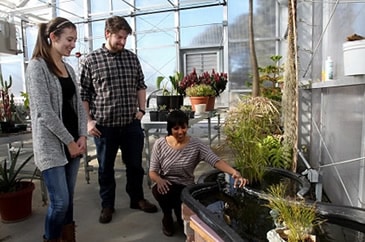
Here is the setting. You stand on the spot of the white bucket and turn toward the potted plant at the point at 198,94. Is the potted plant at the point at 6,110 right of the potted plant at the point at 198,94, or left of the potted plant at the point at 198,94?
left

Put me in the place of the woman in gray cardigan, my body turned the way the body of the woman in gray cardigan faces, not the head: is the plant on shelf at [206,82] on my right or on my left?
on my left

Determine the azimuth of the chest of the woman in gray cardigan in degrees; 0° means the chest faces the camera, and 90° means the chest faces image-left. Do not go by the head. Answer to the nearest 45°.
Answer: approximately 315°

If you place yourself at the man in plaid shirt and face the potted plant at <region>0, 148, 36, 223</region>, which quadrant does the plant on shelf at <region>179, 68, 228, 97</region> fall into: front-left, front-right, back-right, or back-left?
back-right

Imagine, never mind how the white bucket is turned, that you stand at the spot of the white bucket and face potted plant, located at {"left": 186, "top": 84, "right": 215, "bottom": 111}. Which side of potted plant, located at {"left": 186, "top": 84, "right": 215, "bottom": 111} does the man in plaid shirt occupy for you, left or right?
left

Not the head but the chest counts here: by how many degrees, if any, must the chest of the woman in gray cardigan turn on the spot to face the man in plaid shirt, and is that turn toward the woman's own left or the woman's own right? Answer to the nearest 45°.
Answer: approximately 90° to the woman's own left

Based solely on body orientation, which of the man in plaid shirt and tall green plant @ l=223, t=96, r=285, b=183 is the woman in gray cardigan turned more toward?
the tall green plant

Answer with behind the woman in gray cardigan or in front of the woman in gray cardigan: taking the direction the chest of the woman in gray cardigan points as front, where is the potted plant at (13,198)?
behind
